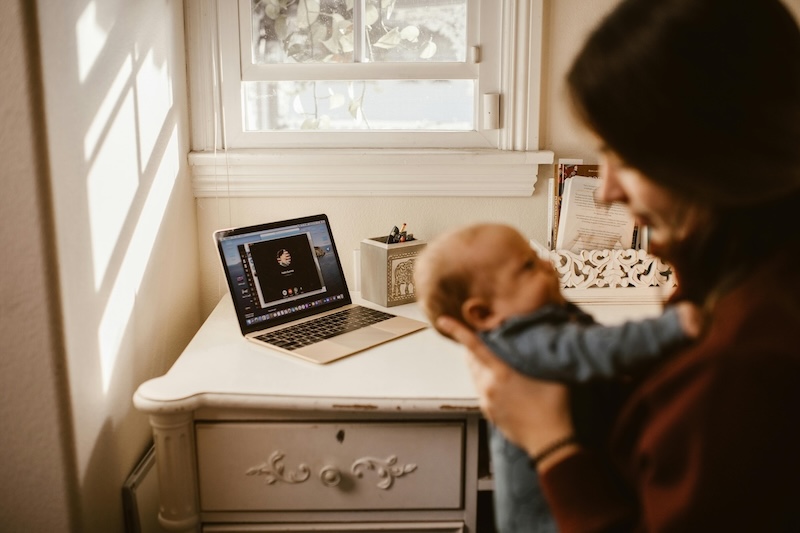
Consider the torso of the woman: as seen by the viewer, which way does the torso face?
to the viewer's left

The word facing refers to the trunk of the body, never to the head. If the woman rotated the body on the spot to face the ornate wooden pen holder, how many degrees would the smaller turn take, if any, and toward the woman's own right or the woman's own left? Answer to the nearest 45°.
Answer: approximately 45° to the woman's own right

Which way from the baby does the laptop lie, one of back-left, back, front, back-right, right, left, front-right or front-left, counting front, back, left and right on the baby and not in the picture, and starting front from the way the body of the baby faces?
back-left

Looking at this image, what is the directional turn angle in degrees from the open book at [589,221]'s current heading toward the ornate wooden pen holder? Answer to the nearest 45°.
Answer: approximately 45° to its right

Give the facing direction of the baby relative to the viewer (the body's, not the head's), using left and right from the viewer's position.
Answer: facing to the right of the viewer

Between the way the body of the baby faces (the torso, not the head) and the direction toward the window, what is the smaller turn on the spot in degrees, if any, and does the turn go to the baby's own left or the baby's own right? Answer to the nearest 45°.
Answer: approximately 135° to the baby's own left

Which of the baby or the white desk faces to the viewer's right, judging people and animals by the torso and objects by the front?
the baby

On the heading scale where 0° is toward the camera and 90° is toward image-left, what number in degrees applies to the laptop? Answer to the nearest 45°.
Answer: approximately 315°

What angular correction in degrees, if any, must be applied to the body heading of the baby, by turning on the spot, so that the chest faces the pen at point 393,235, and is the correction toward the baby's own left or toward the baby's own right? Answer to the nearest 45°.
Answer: approximately 135° to the baby's own left

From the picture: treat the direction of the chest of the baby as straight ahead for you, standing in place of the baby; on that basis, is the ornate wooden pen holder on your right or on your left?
on your left

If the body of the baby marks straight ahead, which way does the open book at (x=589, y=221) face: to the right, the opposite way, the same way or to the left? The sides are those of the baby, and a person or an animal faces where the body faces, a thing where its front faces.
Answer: to the right

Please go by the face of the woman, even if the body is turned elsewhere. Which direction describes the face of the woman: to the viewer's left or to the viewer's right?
to the viewer's left
